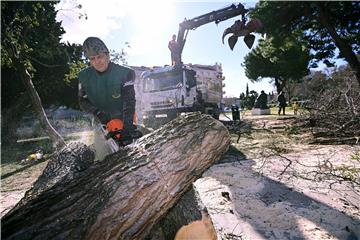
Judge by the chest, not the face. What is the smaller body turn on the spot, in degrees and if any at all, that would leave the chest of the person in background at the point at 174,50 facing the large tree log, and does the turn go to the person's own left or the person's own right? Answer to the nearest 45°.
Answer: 0° — they already face it

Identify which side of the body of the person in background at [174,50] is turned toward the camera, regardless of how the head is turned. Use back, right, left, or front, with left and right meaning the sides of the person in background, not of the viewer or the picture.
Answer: front

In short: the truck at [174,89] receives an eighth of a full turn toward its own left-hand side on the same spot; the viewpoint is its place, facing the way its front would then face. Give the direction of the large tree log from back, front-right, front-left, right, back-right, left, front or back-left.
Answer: front

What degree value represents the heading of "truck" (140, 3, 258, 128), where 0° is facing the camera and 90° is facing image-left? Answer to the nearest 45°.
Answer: approximately 45°
